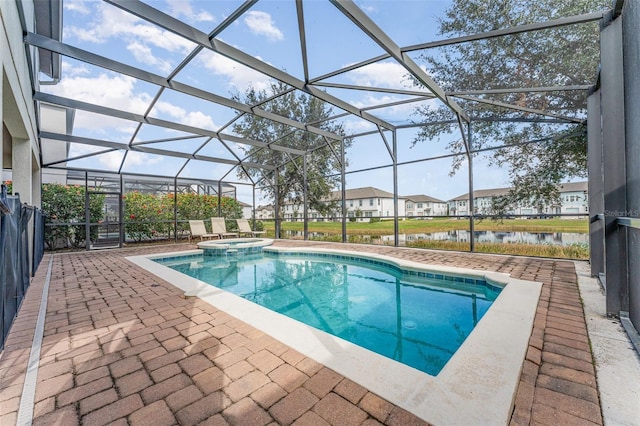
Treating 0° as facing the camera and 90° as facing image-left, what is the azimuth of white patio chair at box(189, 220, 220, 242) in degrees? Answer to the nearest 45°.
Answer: approximately 315°

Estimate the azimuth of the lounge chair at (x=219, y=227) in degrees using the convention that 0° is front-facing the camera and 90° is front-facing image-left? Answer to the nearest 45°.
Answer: approximately 315°
